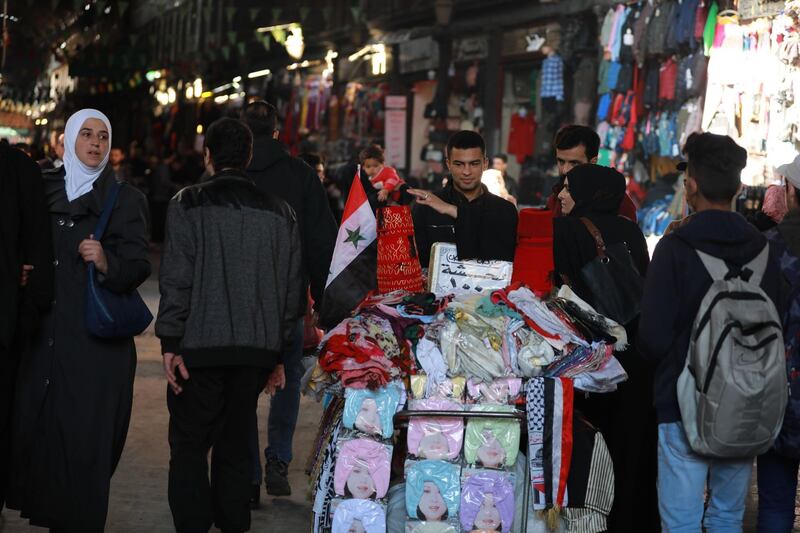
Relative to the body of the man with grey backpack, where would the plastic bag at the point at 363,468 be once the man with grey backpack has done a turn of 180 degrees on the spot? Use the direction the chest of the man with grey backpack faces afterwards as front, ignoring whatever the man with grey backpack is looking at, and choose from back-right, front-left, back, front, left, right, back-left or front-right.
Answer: back-right

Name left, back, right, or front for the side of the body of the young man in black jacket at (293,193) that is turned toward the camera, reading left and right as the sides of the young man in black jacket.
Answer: back

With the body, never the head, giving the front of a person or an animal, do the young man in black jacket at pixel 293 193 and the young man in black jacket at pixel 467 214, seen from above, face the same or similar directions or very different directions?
very different directions

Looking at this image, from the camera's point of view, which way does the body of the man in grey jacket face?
away from the camera

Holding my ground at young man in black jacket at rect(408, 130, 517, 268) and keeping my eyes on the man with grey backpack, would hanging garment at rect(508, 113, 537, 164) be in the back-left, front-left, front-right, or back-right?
back-left

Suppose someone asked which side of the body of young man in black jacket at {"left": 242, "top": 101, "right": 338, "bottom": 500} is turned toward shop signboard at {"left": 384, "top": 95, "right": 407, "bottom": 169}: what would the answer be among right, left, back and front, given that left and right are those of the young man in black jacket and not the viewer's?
front

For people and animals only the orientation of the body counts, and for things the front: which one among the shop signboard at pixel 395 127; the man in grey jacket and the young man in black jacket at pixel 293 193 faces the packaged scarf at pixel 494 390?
the shop signboard

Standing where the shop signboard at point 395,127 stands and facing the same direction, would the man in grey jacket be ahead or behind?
ahead

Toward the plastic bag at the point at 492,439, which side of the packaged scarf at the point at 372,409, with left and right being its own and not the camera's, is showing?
left

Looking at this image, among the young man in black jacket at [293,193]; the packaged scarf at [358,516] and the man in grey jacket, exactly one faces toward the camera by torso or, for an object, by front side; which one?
the packaged scarf

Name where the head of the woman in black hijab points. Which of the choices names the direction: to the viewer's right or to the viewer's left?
to the viewer's left

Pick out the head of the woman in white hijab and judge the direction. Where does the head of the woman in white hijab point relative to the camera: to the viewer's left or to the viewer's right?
to the viewer's right

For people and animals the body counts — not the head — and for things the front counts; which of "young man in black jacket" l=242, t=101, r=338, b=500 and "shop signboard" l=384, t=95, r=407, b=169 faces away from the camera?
the young man in black jacket

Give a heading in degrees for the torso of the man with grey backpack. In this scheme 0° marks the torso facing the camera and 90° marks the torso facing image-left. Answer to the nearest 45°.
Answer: approximately 135°
